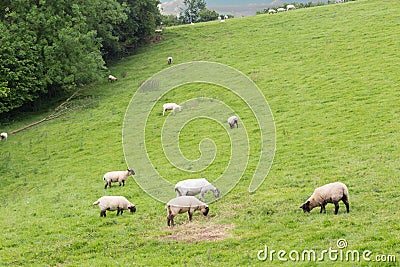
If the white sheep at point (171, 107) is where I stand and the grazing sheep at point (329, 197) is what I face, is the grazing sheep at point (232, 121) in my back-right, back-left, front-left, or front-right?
front-left

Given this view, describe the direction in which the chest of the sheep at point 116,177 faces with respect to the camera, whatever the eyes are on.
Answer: to the viewer's right

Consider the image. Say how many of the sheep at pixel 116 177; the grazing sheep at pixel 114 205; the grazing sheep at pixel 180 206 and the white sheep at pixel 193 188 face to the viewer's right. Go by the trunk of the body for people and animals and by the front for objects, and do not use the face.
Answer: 4

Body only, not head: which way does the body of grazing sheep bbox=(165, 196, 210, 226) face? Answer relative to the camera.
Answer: to the viewer's right

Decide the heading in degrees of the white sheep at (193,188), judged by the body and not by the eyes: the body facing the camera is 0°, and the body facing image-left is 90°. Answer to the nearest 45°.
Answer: approximately 270°

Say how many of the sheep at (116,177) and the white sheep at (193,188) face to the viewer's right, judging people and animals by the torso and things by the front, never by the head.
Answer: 2

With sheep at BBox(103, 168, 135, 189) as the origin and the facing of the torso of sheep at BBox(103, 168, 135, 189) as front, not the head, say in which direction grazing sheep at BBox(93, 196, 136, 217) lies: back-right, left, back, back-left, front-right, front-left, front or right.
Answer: right

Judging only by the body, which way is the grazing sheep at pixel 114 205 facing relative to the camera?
to the viewer's right

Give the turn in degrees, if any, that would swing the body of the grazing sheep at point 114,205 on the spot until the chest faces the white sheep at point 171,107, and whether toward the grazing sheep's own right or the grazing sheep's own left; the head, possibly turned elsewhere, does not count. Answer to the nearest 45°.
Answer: approximately 90° to the grazing sheep's own left

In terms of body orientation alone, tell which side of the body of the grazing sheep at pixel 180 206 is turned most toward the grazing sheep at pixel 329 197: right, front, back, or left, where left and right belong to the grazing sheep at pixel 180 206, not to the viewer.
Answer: front
